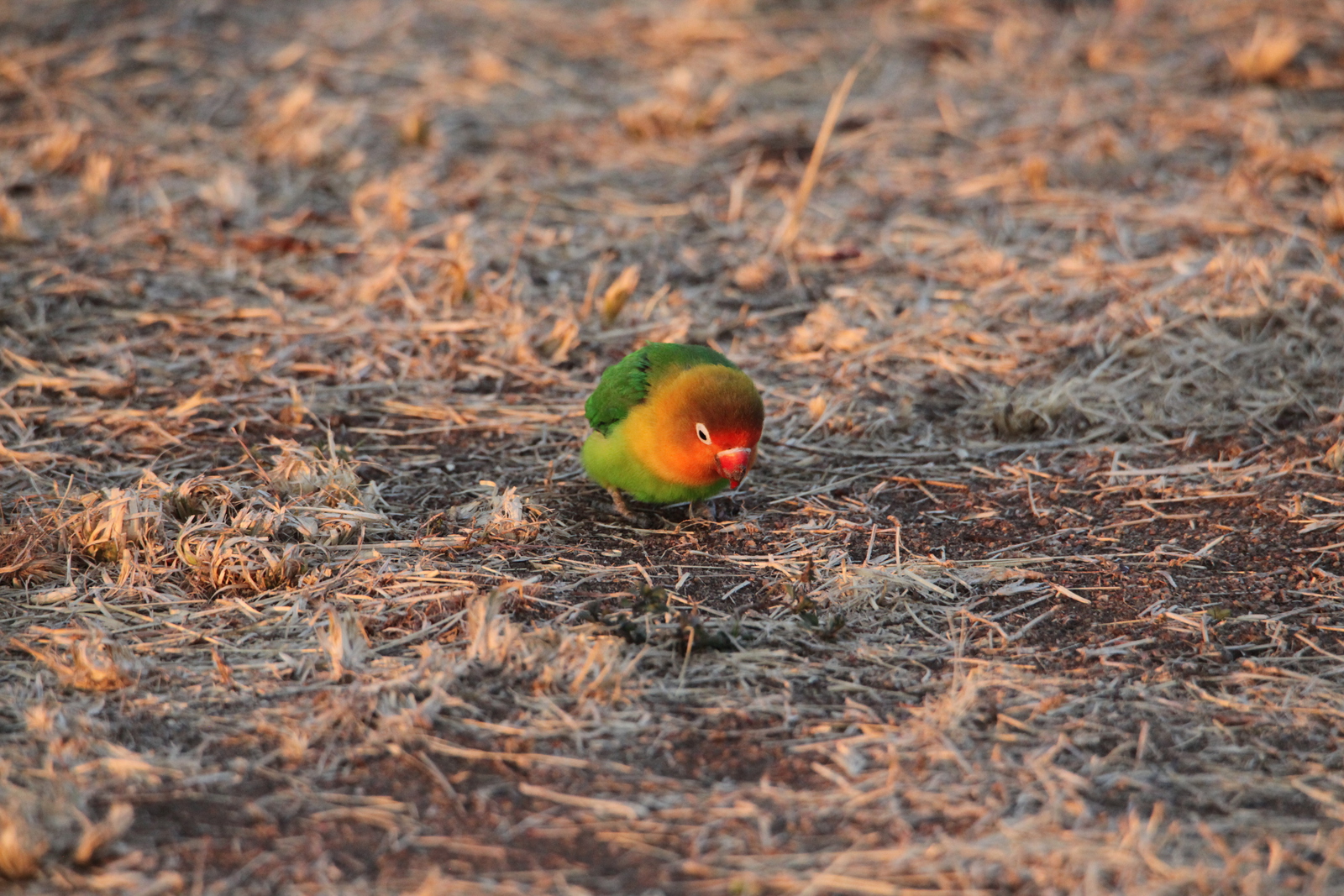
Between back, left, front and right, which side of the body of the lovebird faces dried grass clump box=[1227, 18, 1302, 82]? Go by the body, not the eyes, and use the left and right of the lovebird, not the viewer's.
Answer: left

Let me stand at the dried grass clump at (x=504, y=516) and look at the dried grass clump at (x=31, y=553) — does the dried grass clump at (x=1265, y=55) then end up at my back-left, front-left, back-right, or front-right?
back-right

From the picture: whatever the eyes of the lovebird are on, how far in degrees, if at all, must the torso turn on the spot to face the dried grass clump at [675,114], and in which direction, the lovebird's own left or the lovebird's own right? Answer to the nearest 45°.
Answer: approximately 135° to the lovebird's own left

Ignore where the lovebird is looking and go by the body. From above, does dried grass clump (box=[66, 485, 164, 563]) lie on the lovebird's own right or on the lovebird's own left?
on the lovebird's own right

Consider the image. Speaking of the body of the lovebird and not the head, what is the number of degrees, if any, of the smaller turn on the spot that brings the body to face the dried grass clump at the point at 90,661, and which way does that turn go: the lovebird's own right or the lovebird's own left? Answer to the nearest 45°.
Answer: approximately 90° to the lovebird's own right

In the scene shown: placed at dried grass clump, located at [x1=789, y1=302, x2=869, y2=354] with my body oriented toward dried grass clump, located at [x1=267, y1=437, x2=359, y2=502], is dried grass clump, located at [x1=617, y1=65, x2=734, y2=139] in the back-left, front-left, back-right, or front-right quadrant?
back-right

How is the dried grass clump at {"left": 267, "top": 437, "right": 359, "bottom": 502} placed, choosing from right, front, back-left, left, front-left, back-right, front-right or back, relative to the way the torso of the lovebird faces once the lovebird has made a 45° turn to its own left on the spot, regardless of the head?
back

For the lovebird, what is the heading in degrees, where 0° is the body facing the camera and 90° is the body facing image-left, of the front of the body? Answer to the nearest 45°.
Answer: approximately 315°
